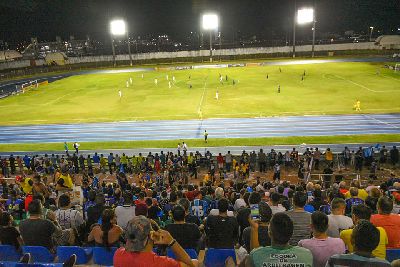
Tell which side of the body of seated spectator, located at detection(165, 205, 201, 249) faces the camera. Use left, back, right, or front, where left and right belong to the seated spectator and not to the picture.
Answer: back

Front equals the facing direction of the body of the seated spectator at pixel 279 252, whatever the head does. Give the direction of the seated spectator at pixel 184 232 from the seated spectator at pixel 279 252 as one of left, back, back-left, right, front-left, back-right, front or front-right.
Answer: front-left

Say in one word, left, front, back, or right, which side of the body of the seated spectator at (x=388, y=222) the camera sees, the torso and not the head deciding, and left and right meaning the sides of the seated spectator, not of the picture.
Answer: back

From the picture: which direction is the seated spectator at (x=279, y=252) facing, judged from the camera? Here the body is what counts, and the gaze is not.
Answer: away from the camera

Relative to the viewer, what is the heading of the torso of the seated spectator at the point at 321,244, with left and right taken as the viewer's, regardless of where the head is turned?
facing away from the viewer

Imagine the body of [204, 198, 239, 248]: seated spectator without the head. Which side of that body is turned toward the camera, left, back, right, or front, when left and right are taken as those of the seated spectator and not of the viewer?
back

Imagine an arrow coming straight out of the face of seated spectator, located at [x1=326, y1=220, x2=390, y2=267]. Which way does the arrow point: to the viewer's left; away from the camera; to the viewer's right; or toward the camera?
away from the camera

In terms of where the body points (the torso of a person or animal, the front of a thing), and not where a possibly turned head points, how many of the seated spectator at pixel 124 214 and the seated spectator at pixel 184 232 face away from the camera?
2

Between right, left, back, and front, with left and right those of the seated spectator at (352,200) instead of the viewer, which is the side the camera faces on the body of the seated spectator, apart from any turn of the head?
back

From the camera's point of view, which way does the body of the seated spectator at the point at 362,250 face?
away from the camera

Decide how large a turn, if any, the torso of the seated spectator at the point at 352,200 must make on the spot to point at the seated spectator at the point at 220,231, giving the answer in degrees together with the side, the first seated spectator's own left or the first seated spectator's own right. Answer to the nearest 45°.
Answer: approximately 135° to the first seated spectator's own left

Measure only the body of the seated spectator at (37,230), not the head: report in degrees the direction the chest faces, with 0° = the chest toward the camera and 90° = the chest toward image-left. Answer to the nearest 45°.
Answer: approximately 180°

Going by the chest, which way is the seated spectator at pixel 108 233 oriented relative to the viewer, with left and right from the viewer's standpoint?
facing away from the viewer

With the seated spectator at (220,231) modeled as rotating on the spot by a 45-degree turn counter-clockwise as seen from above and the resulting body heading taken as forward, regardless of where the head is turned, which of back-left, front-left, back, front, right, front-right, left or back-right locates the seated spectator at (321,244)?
back

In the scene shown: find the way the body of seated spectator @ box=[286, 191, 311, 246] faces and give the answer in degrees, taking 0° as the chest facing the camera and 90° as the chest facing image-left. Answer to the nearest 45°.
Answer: approximately 180°

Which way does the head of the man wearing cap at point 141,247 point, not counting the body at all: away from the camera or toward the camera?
away from the camera
